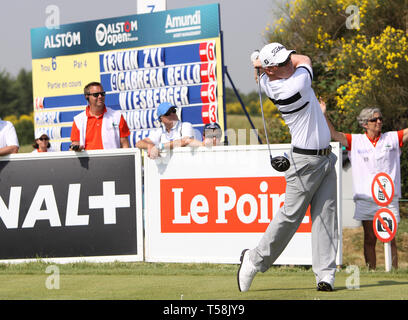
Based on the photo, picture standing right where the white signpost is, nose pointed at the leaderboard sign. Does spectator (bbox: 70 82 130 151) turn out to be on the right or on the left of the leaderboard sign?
left

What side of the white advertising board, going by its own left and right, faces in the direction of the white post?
left

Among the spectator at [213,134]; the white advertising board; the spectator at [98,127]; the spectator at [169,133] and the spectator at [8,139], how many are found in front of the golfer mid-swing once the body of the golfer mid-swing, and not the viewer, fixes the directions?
0

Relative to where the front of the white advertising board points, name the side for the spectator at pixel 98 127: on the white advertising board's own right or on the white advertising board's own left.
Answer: on the white advertising board's own right

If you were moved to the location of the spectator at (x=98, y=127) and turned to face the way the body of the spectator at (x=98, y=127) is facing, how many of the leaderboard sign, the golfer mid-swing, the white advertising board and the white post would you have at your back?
1

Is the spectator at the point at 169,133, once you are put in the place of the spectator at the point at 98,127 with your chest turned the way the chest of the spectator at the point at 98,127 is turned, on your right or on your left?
on your left

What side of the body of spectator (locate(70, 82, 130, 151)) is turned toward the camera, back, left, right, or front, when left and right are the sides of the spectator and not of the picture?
front

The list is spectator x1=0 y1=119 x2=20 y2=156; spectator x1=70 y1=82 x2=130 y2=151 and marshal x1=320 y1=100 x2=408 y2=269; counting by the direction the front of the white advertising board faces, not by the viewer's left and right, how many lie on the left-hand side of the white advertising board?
1

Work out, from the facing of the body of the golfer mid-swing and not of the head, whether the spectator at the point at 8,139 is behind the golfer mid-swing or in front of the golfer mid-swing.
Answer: behind

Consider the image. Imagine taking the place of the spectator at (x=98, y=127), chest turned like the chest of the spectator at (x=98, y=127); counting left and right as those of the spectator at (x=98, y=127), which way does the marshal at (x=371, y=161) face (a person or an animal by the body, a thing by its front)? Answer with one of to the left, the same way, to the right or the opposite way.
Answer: the same way

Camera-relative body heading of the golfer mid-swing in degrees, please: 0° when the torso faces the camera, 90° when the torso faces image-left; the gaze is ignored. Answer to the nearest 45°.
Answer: approximately 315°

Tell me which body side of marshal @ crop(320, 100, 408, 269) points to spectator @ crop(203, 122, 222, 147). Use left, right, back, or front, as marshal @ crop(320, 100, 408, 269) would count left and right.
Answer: right

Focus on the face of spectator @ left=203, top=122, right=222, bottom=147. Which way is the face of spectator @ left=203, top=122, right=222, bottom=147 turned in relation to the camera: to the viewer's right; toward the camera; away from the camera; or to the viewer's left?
toward the camera

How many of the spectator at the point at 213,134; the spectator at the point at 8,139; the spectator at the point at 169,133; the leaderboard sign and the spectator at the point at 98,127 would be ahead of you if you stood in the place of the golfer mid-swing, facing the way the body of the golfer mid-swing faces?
0

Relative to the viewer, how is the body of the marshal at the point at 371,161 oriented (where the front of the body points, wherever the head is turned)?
toward the camera

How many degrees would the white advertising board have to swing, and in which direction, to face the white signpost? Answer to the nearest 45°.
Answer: approximately 90° to its left

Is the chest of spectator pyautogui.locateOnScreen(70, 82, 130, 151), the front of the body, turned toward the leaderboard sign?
no

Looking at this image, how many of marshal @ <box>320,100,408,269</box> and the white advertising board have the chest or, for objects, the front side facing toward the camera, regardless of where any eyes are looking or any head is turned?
2

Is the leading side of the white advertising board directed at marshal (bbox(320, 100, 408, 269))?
no
